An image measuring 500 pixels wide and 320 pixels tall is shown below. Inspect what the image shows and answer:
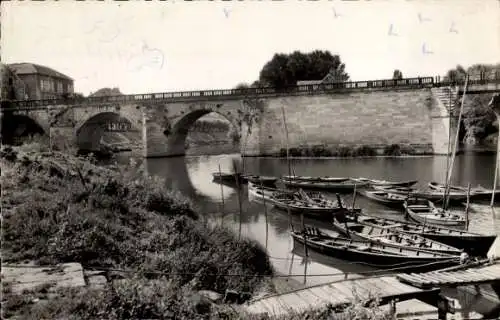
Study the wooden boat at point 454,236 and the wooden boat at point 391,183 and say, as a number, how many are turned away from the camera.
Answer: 0

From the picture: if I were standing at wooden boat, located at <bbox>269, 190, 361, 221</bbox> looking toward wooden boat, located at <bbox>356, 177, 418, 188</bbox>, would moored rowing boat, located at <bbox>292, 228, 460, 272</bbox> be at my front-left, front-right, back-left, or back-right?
back-right
